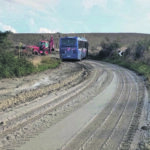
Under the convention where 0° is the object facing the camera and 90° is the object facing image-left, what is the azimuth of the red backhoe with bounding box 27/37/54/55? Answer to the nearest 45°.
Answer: approximately 90°
